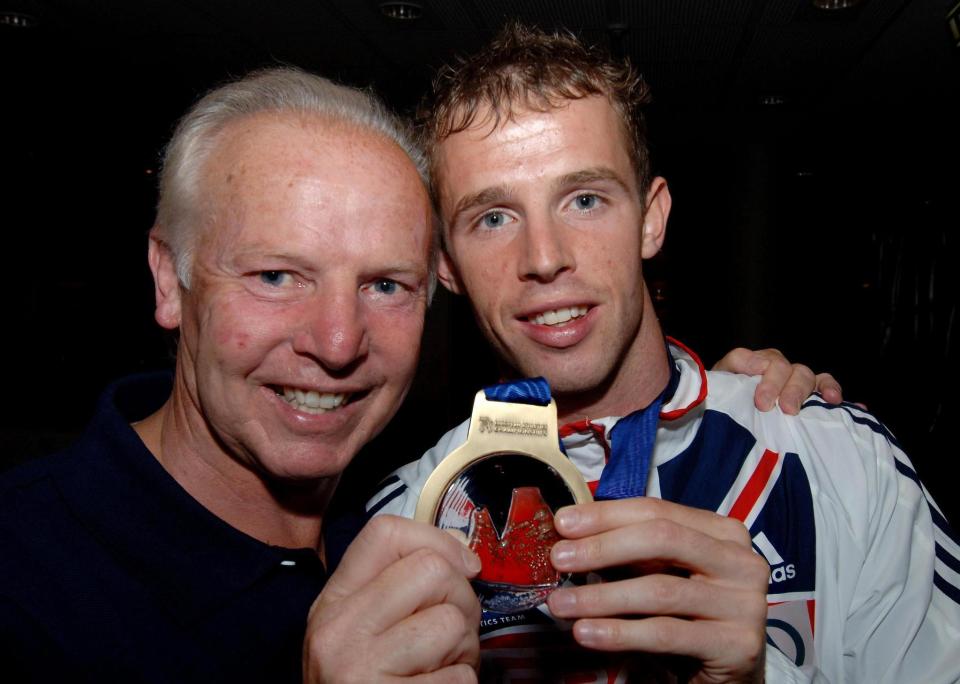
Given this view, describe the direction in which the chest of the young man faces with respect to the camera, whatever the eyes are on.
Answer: toward the camera

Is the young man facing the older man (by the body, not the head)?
no

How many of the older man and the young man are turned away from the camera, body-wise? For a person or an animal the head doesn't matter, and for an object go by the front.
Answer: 0

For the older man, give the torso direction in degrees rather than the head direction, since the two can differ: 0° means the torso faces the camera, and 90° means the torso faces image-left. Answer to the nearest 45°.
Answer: approximately 315°

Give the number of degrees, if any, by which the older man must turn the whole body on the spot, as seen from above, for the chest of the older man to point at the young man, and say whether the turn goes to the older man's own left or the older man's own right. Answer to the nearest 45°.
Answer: approximately 45° to the older man's own left

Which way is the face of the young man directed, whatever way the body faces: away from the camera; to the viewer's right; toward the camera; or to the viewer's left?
toward the camera
